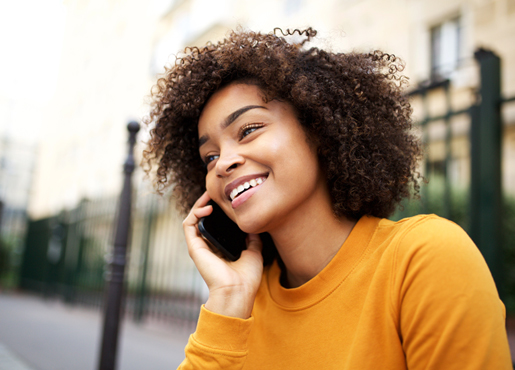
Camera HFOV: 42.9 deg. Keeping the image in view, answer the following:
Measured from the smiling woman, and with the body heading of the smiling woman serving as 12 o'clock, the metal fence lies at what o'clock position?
The metal fence is roughly at 5 o'clock from the smiling woman.

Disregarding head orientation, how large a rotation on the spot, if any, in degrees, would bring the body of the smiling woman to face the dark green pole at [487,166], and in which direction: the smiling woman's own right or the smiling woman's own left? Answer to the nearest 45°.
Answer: approximately 180°

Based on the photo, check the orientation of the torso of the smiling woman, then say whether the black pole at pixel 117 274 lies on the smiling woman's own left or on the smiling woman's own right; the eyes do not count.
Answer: on the smiling woman's own right

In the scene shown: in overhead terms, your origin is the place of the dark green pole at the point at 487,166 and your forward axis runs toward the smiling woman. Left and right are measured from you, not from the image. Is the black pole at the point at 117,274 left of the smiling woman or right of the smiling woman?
right

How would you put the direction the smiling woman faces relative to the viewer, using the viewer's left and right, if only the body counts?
facing the viewer and to the left of the viewer
